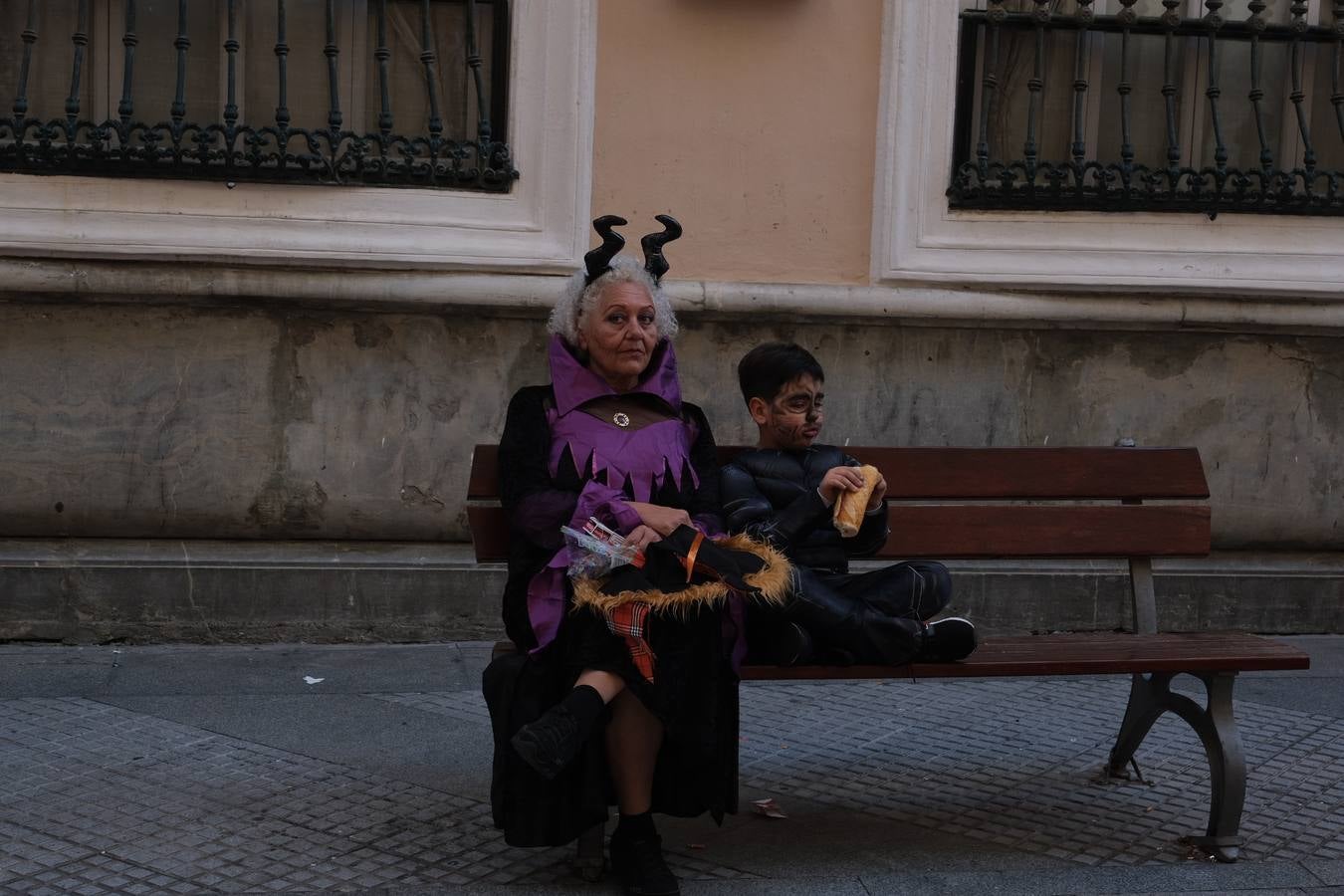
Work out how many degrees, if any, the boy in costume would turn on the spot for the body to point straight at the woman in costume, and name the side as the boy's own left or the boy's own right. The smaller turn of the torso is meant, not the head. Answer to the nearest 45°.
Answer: approximately 90° to the boy's own right

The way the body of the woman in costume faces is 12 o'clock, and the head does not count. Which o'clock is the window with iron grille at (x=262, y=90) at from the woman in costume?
The window with iron grille is roughly at 5 o'clock from the woman in costume.

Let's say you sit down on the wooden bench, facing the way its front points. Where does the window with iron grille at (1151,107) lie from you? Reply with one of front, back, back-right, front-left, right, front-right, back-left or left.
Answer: back

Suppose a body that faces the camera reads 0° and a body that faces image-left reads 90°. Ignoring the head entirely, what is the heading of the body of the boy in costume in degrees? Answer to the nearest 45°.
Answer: approximately 315°

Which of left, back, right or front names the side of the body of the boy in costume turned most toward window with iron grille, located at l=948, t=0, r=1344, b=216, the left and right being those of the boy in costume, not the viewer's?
left

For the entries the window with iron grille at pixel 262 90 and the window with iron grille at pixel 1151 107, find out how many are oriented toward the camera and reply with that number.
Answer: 2

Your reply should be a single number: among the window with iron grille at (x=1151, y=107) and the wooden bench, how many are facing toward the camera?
2

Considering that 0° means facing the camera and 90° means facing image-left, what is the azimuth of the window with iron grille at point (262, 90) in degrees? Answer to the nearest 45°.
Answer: approximately 0°

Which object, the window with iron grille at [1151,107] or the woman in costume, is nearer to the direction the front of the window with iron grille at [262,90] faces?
the woman in costume
